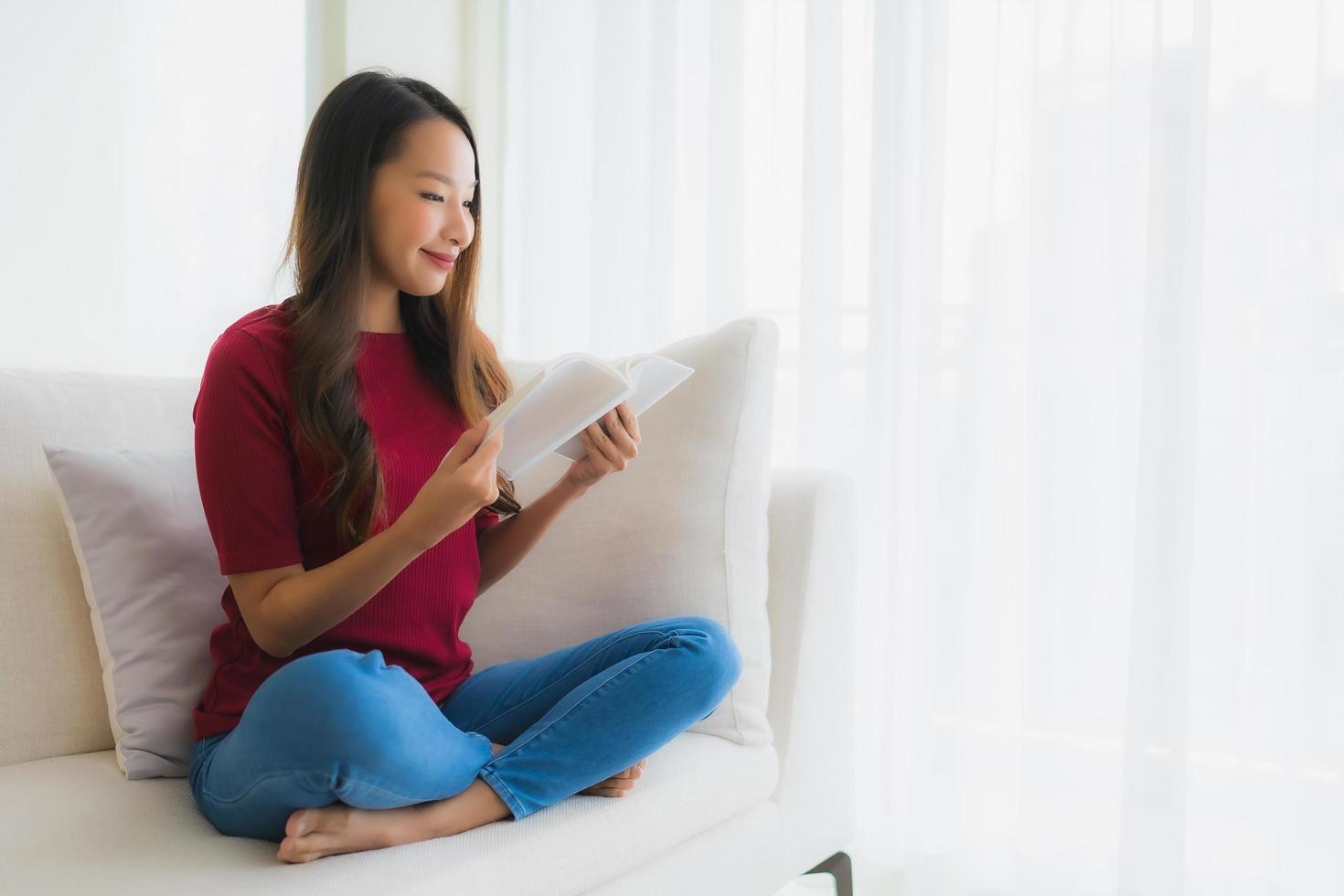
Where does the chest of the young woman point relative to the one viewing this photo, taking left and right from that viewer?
facing the viewer and to the right of the viewer
